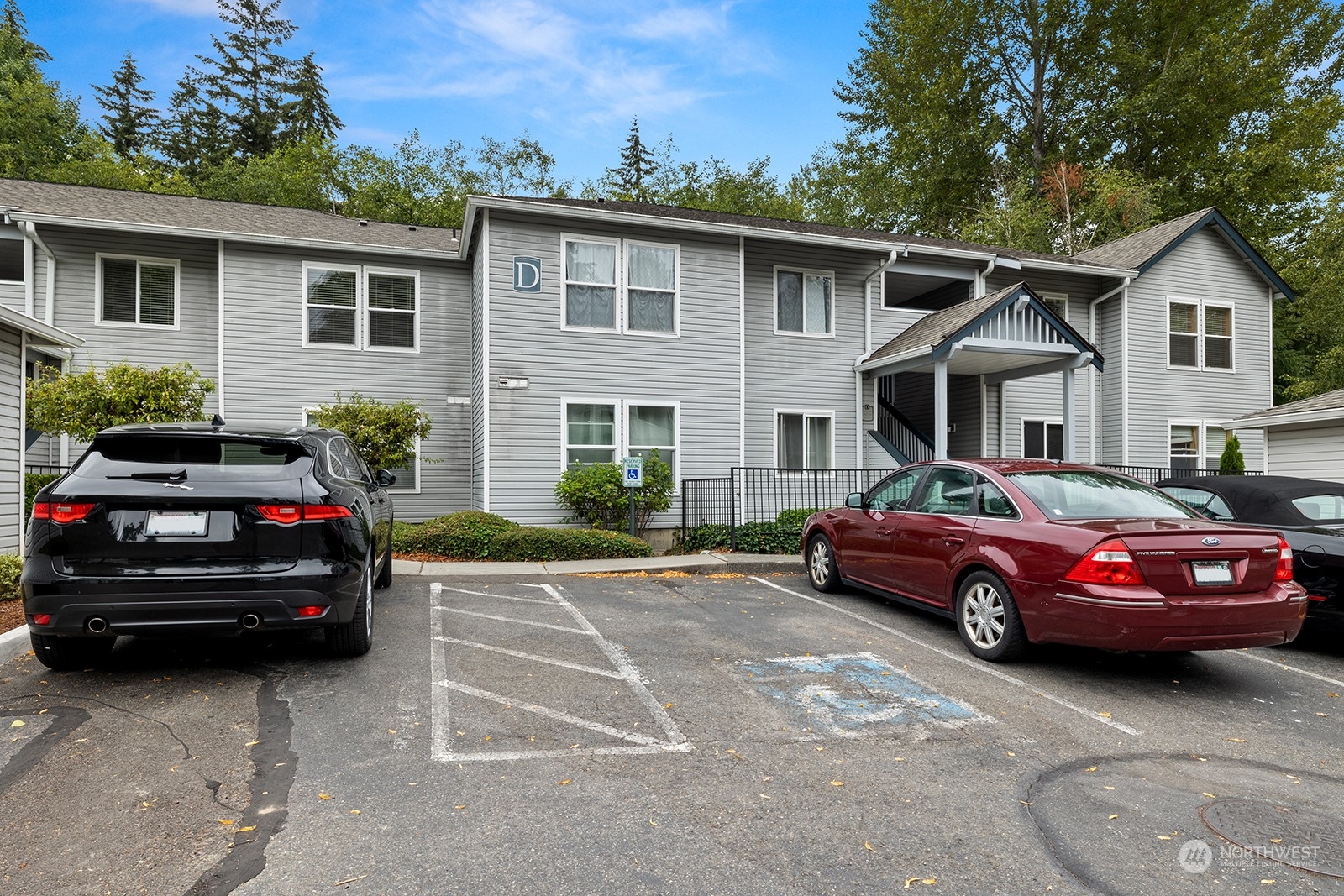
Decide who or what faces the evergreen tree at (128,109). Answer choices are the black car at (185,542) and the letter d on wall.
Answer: the black car

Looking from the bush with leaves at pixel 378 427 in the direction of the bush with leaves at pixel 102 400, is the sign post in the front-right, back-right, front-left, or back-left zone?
back-left

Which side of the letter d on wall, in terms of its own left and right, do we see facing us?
front

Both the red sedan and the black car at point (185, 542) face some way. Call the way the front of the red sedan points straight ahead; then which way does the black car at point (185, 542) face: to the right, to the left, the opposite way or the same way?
the same way

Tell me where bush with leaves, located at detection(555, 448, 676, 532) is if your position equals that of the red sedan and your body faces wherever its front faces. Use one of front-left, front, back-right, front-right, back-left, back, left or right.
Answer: front

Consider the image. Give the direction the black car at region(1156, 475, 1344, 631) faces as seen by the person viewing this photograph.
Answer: facing away from the viewer and to the left of the viewer

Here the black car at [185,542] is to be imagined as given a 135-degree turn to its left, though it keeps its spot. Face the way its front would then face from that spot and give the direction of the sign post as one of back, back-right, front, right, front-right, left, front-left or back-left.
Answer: back

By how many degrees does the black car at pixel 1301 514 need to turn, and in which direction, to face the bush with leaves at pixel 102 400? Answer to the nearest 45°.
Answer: approximately 45° to its left

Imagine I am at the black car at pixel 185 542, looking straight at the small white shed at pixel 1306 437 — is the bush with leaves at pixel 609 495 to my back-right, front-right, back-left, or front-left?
front-left

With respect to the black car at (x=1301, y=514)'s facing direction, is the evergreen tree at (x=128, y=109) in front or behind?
in front

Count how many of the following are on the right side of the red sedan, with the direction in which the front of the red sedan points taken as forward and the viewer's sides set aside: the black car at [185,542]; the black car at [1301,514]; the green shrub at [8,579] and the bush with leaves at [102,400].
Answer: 1

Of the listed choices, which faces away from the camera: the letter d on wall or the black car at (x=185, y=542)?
the black car

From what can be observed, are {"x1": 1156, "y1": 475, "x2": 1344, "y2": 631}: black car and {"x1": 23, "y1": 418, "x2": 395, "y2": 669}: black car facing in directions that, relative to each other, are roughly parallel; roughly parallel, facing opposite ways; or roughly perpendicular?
roughly parallel

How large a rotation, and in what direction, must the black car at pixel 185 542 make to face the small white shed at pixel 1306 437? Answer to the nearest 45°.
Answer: approximately 90° to its right

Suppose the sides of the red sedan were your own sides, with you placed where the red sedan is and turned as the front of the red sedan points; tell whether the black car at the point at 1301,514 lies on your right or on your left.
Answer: on your right

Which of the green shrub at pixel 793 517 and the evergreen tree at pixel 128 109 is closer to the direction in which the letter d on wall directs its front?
the green shrub

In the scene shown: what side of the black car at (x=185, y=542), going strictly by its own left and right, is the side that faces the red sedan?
right

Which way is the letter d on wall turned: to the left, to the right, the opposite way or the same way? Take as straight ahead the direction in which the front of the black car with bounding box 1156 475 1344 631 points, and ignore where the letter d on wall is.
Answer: the opposite way

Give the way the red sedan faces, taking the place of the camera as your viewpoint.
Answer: facing away from the viewer and to the left of the viewer

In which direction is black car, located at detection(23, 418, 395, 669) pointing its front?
away from the camera
